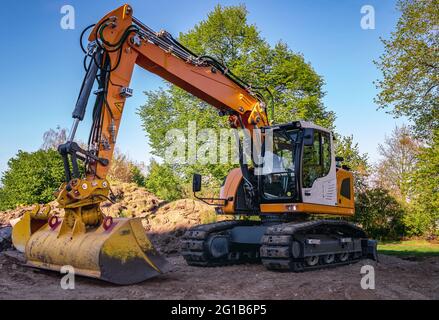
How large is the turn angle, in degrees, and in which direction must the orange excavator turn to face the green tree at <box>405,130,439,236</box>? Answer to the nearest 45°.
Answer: approximately 180°

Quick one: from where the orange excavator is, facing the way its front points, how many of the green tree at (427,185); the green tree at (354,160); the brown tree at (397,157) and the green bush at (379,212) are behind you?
4

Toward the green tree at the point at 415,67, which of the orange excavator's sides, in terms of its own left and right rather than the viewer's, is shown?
back

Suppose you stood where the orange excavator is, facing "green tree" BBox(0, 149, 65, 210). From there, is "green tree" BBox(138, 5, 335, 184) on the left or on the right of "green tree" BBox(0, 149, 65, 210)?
right

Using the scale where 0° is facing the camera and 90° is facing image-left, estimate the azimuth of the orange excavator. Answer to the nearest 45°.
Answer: approximately 45°

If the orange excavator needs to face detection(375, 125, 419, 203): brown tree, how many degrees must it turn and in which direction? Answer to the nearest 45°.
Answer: approximately 180°

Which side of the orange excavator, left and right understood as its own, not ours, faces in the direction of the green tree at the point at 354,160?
back

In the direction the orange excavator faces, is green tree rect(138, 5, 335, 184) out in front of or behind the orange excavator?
behind
